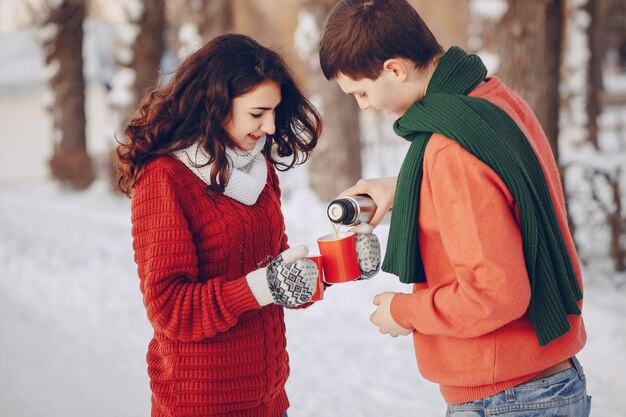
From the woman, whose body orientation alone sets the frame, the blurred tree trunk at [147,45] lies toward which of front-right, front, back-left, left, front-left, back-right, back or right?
back-left

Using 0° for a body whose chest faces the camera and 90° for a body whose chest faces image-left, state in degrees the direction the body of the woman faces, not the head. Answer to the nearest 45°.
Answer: approximately 315°

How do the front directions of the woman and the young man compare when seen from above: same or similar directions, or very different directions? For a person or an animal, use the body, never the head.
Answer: very different directions

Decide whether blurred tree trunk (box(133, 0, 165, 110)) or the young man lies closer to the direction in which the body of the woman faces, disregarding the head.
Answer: the young man

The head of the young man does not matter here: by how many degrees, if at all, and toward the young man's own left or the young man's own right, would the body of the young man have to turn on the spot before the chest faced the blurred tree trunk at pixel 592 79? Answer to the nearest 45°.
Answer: approximately 90° to the young man's own right

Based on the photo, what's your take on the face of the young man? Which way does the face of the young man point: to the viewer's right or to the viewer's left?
to the viewer's left

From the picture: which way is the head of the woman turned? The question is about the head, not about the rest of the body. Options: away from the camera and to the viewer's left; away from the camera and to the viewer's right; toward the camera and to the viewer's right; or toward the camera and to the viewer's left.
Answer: toward the camera and to the viewer's right

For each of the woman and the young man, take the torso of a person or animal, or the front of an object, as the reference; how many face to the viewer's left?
1

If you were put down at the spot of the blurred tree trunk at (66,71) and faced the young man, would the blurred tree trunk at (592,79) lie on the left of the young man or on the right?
left

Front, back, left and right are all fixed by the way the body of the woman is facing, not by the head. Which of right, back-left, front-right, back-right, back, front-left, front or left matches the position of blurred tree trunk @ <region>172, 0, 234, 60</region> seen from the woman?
back-left

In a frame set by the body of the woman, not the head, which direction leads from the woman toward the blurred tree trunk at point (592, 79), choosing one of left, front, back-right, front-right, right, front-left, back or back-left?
left

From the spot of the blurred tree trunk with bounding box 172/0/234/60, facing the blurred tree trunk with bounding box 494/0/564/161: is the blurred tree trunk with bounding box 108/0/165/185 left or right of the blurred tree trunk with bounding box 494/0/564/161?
right

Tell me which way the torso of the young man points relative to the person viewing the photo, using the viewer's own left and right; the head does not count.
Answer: facing to the left of the viewer

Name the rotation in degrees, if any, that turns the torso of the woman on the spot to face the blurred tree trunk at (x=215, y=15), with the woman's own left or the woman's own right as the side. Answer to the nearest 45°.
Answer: approximately 135° to the woman's own left
